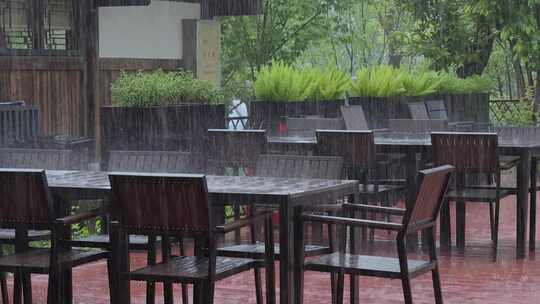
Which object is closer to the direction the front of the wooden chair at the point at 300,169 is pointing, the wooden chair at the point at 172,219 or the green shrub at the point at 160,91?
the wooden chair

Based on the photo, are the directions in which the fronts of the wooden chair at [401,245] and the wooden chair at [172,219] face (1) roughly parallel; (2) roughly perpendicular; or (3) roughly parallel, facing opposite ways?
roughly perpendicular

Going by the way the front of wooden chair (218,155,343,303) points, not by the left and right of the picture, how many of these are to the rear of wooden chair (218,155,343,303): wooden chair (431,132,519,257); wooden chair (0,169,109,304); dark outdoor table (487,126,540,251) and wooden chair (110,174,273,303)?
2

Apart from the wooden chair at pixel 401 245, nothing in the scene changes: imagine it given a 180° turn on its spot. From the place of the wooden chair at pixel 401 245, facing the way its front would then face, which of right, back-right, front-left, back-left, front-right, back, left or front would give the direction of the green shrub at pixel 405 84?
back-left

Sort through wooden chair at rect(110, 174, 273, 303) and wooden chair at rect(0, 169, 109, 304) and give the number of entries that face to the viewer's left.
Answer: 0

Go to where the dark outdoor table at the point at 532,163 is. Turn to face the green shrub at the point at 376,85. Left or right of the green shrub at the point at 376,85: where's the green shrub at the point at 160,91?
left

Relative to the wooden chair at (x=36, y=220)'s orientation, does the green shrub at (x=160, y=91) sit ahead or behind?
ahead

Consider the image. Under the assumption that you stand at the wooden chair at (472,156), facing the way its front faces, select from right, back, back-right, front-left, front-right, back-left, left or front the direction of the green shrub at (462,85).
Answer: front-left

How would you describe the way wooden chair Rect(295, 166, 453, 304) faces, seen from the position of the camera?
facing away from the viewer and to the left of the viewer

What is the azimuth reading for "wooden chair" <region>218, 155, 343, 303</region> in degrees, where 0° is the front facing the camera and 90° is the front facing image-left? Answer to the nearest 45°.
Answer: approximately 45°

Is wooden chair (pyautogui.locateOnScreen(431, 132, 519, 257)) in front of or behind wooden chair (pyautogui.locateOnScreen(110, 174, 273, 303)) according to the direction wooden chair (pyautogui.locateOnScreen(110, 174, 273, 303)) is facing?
in front
